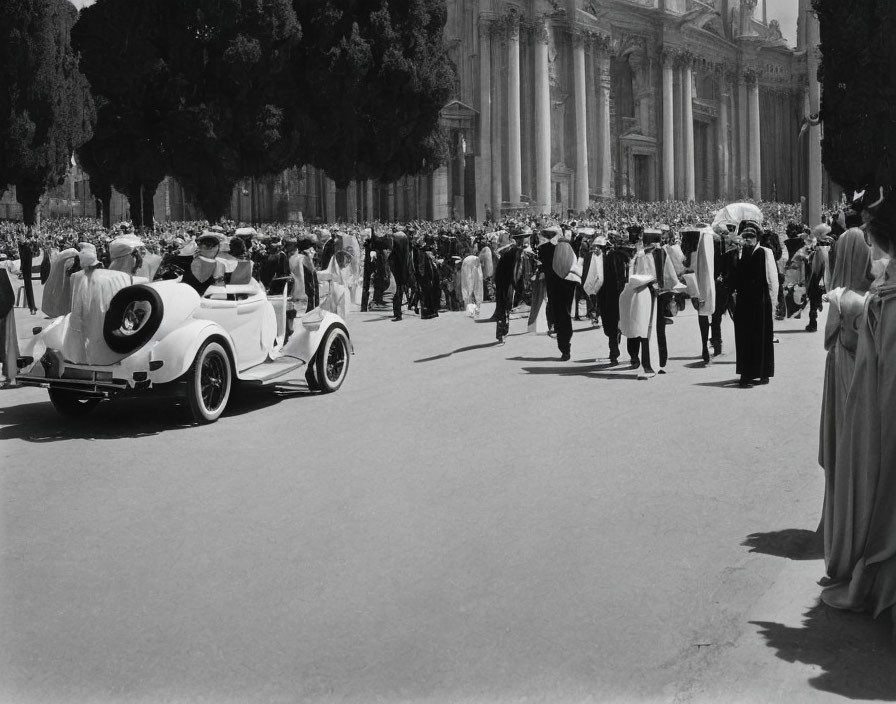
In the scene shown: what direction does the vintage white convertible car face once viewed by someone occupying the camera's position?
facing away from the viewer and to the right of the viewer

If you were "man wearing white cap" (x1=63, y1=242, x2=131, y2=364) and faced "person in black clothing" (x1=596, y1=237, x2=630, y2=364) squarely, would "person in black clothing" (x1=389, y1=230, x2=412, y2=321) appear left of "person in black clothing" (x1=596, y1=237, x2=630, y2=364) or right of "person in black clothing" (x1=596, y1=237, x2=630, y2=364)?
left

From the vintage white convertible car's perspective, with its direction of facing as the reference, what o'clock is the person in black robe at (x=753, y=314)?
The person in black robe is roughly at 1 o'clock from the vintage white convertible car.

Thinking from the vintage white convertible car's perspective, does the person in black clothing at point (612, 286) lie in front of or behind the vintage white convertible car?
in front

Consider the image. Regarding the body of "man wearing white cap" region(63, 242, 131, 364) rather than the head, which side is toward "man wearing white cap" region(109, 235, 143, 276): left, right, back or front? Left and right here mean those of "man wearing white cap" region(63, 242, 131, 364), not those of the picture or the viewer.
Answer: front

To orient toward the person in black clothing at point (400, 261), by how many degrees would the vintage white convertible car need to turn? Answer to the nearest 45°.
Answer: approximately 45° to its left

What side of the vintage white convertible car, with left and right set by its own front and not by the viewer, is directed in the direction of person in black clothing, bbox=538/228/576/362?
front

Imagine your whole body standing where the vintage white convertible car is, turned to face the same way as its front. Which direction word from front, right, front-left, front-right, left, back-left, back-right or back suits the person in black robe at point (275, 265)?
front-left

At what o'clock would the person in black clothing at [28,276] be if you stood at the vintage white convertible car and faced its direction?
The person in black clothing is roughly at 10 o'clock from the vintage white convertible car.

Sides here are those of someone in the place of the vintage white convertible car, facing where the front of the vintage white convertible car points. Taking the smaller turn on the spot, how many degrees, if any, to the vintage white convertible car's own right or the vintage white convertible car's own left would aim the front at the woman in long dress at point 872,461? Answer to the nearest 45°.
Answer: approximately 90° to the vintage white convertible car's own right

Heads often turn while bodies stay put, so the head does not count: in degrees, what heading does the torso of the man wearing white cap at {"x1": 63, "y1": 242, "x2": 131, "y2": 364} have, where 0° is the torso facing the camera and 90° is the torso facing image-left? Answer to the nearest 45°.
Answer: approximately 180°
